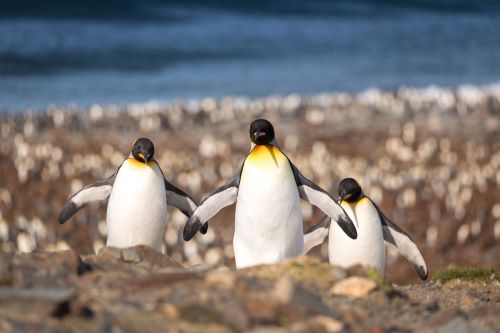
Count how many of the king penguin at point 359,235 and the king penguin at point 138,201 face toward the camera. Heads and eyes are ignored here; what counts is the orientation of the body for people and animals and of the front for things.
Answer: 2

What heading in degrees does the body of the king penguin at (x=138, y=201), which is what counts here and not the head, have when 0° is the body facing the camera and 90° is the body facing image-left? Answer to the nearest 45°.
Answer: approximately 0°

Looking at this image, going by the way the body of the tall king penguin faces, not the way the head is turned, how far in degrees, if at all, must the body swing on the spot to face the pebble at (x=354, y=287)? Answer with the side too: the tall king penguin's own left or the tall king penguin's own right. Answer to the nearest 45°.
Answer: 0° — it already faces it

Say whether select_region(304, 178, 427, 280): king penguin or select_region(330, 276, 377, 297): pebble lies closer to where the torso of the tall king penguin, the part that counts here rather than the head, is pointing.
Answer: the pebble

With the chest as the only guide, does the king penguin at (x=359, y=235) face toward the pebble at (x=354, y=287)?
yes

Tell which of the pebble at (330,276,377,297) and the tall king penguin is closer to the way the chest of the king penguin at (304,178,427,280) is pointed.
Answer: the pebble

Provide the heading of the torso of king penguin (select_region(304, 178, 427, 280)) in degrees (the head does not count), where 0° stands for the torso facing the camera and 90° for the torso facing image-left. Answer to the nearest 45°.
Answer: approximately 0°
